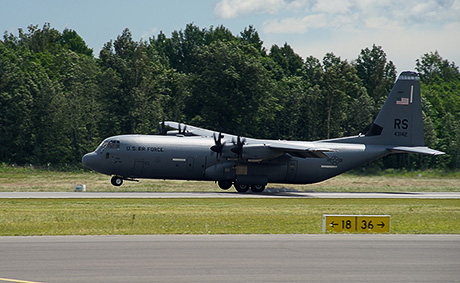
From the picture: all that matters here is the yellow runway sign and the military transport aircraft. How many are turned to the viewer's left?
1

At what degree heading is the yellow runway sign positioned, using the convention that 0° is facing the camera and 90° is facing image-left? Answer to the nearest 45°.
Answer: approximately 0°

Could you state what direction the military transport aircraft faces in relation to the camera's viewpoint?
facing to the left of the viewer

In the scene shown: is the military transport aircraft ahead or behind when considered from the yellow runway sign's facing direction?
behind

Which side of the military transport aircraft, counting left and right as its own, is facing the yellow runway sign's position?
left

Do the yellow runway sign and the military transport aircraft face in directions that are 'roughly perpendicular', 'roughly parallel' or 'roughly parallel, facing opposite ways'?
roughly perpendicular
